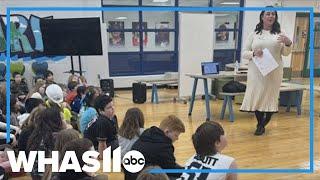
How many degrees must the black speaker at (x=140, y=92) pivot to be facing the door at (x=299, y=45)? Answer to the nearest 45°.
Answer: approximately 135° to its left

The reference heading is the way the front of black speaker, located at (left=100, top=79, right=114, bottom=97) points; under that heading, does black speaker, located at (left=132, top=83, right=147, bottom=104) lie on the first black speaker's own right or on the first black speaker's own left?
on the first black speaker's own left

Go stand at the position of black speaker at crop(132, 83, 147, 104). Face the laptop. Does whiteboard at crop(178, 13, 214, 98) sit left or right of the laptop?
left

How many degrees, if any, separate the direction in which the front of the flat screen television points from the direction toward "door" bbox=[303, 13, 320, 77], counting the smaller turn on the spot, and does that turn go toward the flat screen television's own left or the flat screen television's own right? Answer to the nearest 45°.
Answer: approximately 90° to the flat screen television's own left

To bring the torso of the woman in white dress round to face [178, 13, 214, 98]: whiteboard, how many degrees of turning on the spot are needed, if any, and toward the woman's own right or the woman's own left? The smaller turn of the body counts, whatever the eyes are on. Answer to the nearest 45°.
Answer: approximately 135° to the woman's own right

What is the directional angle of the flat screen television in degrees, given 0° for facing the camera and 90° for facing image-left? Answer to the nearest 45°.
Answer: approximately 0°

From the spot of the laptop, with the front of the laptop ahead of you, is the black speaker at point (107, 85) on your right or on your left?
on your right

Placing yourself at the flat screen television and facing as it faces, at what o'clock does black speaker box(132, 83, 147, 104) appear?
The black speaker is roughly at 10 o'clock from the flat screen television.

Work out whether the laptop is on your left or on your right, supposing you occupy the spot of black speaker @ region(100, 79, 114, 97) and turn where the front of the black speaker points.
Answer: on your left

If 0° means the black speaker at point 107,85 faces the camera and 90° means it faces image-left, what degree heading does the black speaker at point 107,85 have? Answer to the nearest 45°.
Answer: approximately 45°

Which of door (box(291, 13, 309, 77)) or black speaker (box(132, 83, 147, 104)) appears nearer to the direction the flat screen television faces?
the black speaker
